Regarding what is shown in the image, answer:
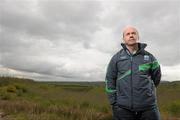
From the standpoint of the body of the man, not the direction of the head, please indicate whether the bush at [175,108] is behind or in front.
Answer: behind

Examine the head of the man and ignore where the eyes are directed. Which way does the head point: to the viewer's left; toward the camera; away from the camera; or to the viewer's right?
toward the camera

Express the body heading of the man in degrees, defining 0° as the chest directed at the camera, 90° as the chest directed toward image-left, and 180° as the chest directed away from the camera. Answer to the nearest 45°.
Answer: approximately 0°
